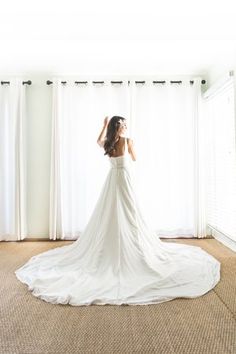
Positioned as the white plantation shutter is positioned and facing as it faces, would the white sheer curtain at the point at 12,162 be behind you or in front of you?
in front

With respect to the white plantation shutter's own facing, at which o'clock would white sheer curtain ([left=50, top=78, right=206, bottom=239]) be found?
The white sheer curtain is roughly at 12 o'clock from the white plantation shutter.

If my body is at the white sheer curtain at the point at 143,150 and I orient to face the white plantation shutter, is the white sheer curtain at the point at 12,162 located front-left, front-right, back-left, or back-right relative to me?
back-right

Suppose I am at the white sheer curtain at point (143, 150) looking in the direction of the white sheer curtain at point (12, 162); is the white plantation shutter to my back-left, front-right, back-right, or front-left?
back-left

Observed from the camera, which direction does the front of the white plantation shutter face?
facing to the left of the viewer
